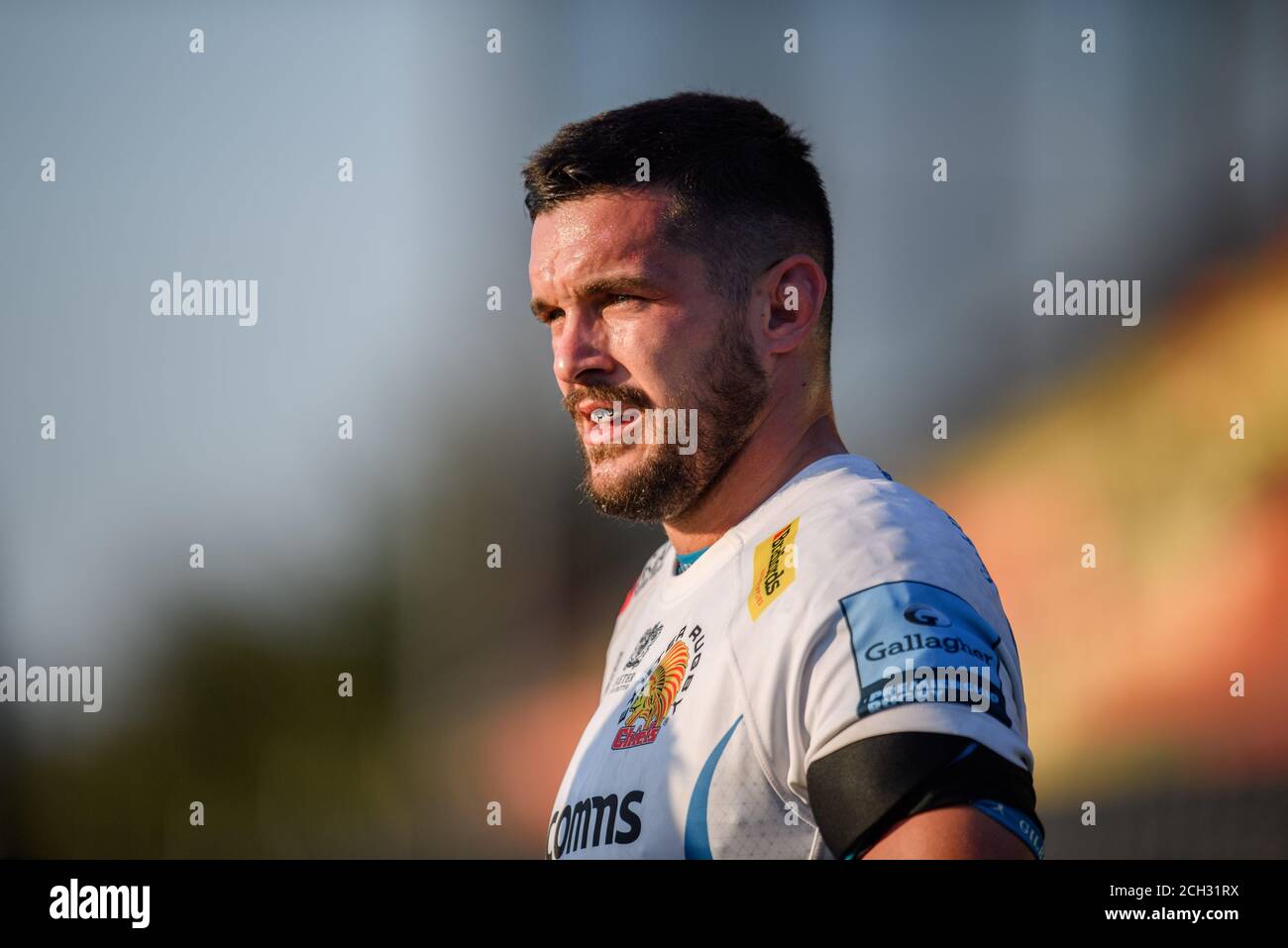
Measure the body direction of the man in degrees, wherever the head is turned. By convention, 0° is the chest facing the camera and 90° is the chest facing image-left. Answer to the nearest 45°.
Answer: approximately 45°
